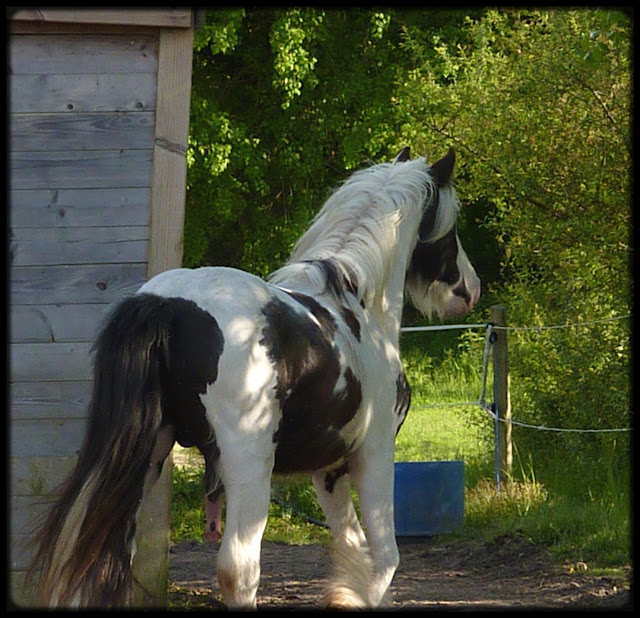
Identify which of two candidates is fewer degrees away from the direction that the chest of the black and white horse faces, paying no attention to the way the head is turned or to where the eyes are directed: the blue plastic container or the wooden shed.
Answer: the blue plastic container

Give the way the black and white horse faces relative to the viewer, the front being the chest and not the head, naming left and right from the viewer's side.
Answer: facing away from the viewer and to the right of the viewer

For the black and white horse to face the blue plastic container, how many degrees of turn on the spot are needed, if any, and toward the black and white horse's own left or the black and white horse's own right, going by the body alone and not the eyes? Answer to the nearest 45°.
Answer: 0° — it already faces it

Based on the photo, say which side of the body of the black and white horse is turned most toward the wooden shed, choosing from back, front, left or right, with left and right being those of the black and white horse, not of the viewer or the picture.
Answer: left

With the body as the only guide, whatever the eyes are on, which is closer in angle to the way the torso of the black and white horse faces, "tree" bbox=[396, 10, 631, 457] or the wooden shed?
the tree

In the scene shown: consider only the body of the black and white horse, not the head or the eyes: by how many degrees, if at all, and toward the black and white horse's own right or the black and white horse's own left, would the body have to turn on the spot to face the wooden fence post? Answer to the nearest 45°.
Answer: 0° — it already faces it
